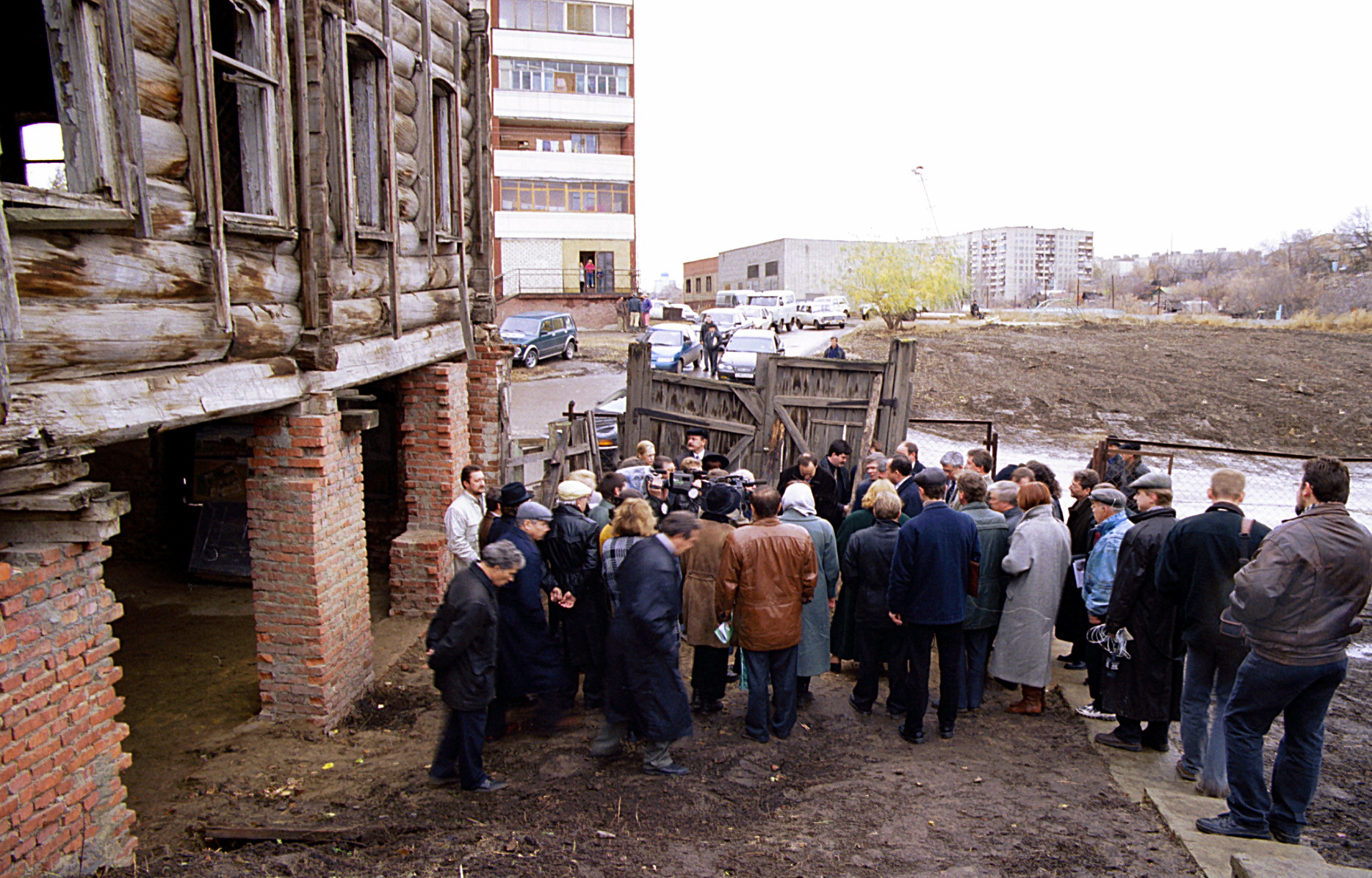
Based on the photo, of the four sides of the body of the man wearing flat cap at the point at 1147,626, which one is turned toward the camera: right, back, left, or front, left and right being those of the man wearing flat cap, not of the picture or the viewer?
left

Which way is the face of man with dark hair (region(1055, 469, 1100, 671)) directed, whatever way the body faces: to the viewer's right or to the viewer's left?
to the viewer's left

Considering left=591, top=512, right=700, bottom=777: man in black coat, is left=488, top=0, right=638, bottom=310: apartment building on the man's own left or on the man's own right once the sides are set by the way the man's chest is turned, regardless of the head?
on the man's own left

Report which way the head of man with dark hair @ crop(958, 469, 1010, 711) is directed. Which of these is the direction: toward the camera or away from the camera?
away from the camera

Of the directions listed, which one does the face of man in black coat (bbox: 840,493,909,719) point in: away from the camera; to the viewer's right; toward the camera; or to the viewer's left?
away from the camera

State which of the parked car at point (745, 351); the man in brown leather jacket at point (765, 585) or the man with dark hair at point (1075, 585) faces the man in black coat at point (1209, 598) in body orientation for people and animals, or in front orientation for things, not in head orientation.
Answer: the parked car

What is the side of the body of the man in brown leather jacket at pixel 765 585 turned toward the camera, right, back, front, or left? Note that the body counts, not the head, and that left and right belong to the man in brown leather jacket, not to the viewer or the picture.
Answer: back

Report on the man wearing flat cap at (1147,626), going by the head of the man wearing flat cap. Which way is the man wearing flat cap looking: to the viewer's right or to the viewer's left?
to the viewer's left

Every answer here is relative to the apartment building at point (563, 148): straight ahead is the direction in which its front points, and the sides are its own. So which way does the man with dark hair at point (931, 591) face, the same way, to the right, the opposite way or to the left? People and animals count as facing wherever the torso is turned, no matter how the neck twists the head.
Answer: the opposite way

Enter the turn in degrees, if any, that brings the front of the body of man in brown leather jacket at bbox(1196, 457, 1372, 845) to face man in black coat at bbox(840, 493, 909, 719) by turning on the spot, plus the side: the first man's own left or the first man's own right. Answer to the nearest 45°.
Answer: approximately 45° to the first man's own left

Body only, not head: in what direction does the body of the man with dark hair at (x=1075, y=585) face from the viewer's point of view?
to the viewer's left

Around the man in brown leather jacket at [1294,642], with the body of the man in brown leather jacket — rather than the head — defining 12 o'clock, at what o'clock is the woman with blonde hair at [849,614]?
The woman with blonde hair is roughly at 11 o'clock from the man in brown leather jacket.
